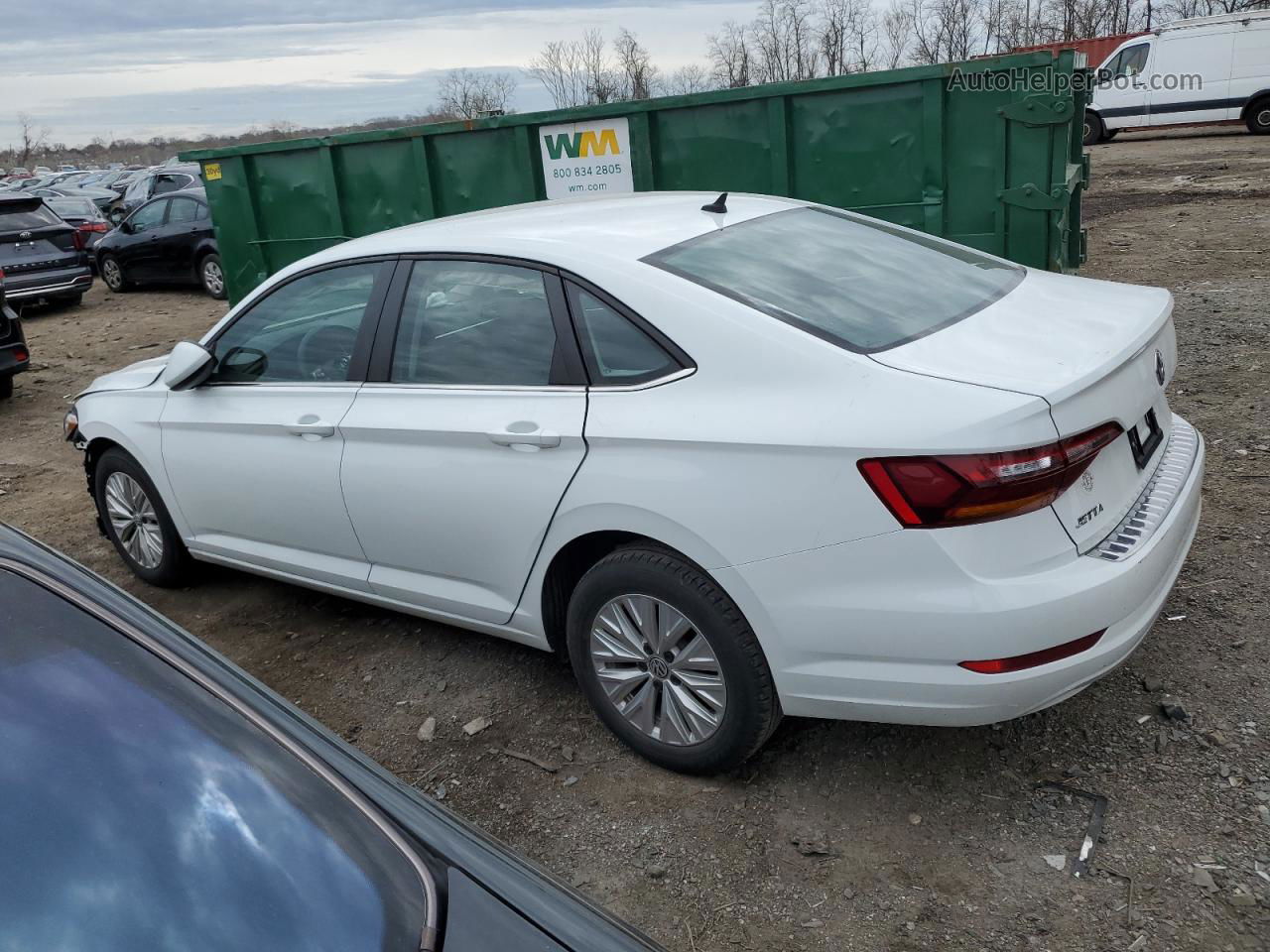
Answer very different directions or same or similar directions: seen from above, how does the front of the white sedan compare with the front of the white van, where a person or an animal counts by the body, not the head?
same or similar directions

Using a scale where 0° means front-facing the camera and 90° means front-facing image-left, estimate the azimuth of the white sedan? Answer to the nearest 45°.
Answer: approximately 135°

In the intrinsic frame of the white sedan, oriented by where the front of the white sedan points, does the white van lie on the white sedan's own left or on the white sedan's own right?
on the white sedan's own right

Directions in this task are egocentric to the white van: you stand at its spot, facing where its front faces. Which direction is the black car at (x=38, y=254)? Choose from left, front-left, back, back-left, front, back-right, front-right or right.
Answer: front-left

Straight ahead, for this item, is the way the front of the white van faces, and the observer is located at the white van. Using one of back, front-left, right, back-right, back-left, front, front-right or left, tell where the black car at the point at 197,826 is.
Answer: left

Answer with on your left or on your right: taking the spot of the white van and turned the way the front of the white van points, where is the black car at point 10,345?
on your left

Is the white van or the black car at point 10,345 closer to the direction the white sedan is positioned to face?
the black car

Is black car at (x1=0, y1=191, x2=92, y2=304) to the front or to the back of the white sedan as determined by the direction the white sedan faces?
to the front

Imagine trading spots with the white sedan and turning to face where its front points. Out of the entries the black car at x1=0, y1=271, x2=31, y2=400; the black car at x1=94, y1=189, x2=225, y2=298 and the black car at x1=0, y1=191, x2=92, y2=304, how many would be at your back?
0

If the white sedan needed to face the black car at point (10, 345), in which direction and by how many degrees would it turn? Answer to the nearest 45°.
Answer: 0° — it already faces it

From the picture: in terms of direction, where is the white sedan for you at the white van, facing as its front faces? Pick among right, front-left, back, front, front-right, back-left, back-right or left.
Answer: left

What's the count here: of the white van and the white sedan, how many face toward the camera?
0

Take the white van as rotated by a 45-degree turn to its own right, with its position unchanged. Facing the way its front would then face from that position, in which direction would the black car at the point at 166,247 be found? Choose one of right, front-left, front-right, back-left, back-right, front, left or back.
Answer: left

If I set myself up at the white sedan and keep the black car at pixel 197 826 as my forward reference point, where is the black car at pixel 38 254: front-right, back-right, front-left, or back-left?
back-right

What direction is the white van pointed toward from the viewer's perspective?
to the viewer's left
